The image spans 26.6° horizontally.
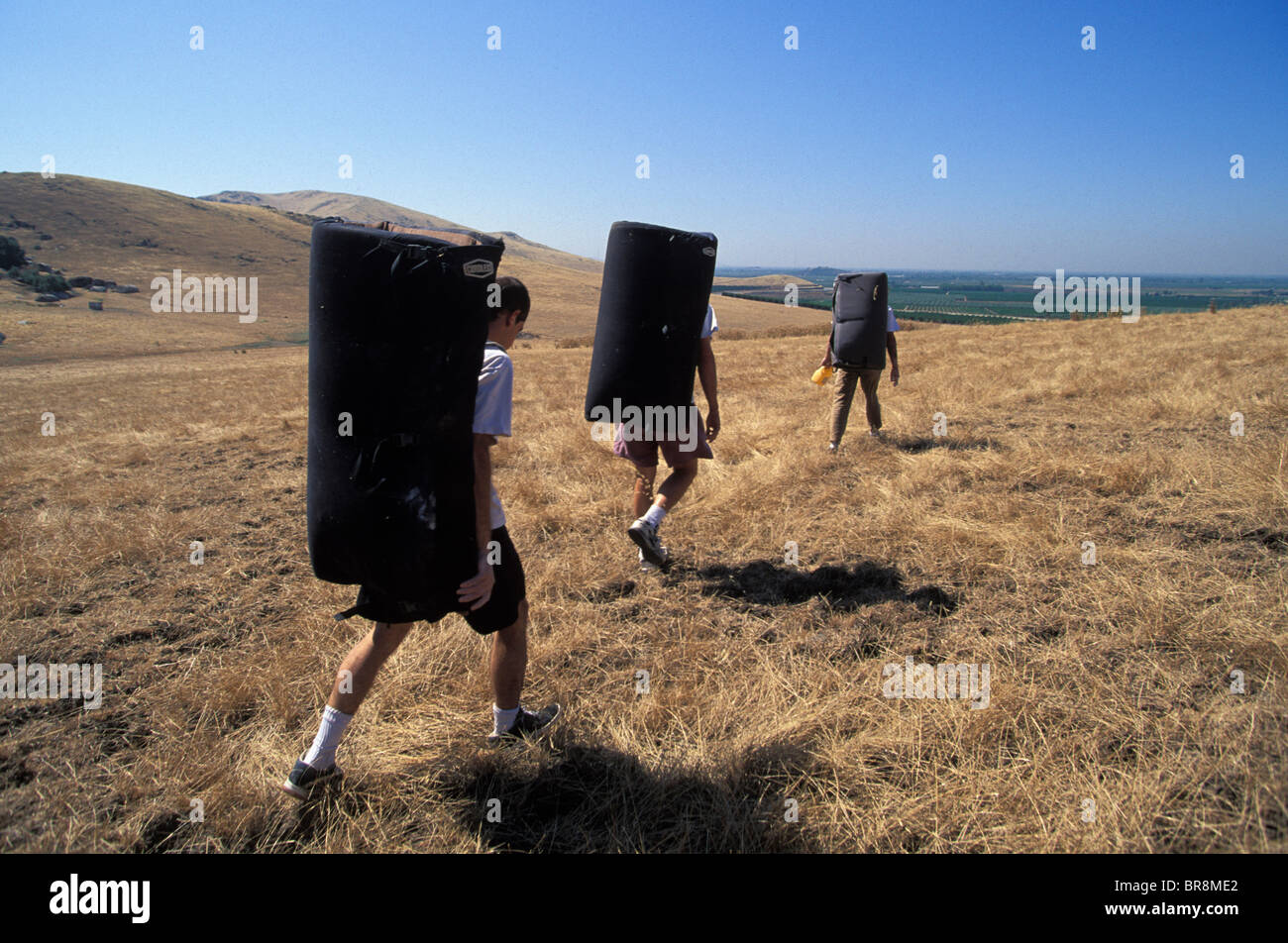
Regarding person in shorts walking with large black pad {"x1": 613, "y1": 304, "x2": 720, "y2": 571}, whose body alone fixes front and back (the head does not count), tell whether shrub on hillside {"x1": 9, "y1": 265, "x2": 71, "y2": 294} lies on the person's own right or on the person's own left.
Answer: on the person's own left

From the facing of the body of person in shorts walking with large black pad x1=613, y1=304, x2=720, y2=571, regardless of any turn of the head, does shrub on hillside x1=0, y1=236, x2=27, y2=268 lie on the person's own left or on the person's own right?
on the person's own left

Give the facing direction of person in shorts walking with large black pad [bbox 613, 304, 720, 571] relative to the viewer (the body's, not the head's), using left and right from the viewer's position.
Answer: facing away from the viewer and to the right of the viewer
